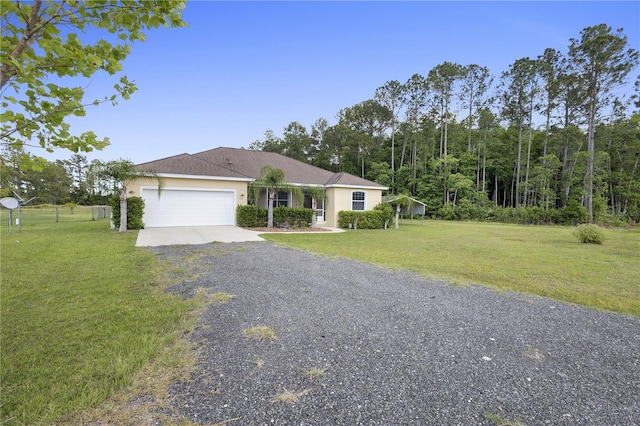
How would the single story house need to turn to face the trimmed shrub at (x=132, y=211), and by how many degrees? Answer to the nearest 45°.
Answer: approximately 45° to its right

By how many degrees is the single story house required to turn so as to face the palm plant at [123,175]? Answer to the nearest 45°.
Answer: approximately 45° to its right

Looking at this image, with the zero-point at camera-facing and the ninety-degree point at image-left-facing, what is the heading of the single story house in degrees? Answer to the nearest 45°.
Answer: approximately 0°
